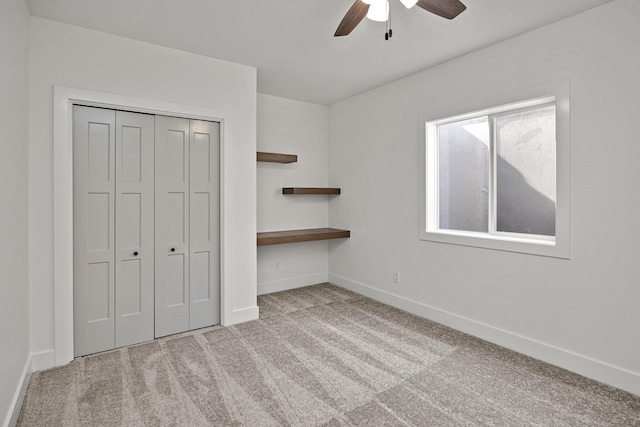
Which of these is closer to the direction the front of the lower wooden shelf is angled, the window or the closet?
the window

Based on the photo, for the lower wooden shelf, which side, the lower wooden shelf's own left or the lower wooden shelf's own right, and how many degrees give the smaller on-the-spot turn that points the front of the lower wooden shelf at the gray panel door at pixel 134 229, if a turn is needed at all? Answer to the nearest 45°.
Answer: approximately 90° to the lower wooden shelf's own right

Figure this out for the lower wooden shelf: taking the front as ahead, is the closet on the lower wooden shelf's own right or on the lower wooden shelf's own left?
on the lower wooden shelf's own right

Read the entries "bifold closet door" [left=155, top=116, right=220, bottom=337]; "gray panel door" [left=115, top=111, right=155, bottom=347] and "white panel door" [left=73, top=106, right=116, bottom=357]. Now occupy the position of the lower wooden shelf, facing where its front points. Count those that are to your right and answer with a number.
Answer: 3

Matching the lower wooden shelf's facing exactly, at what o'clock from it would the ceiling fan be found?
The ceiling fan is roughly at 1 o'clock from the lower wooden shelf.

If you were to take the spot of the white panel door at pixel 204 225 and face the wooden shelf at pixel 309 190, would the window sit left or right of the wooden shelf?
right

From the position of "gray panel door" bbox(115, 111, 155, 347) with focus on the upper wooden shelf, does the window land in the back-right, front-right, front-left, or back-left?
front-right

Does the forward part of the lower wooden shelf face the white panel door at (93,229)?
no

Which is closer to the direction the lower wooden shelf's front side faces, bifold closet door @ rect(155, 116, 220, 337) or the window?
the window

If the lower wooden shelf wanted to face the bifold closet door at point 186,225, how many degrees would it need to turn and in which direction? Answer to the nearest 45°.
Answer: approximately 90° to its right

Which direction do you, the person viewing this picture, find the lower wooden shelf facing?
facing the viewer and to the right of the viewer

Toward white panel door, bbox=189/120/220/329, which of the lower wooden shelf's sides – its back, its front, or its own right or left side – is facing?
right
